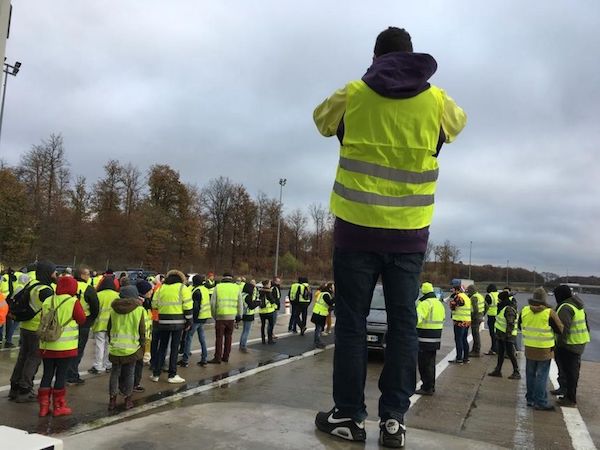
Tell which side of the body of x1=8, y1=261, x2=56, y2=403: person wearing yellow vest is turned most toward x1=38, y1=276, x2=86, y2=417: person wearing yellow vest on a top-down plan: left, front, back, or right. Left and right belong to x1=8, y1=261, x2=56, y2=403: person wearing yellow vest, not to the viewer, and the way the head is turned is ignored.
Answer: right

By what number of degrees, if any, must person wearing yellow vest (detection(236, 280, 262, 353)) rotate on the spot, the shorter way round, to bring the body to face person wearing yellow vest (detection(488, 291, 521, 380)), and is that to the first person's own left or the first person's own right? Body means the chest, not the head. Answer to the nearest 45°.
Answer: approximately 45° to the first person's own right

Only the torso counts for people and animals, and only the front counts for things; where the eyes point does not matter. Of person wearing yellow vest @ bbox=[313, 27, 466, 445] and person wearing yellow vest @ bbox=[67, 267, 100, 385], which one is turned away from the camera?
person wearing yellow vest @ bbox=[313, 27, 466, 445]

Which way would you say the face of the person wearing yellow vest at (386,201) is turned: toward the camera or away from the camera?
away from the camera

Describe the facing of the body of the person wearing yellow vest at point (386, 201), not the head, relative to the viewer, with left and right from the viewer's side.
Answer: facing away from the viewer

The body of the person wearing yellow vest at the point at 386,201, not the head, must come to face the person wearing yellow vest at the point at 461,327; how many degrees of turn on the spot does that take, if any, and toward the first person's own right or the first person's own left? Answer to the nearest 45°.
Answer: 0° — they already face them
